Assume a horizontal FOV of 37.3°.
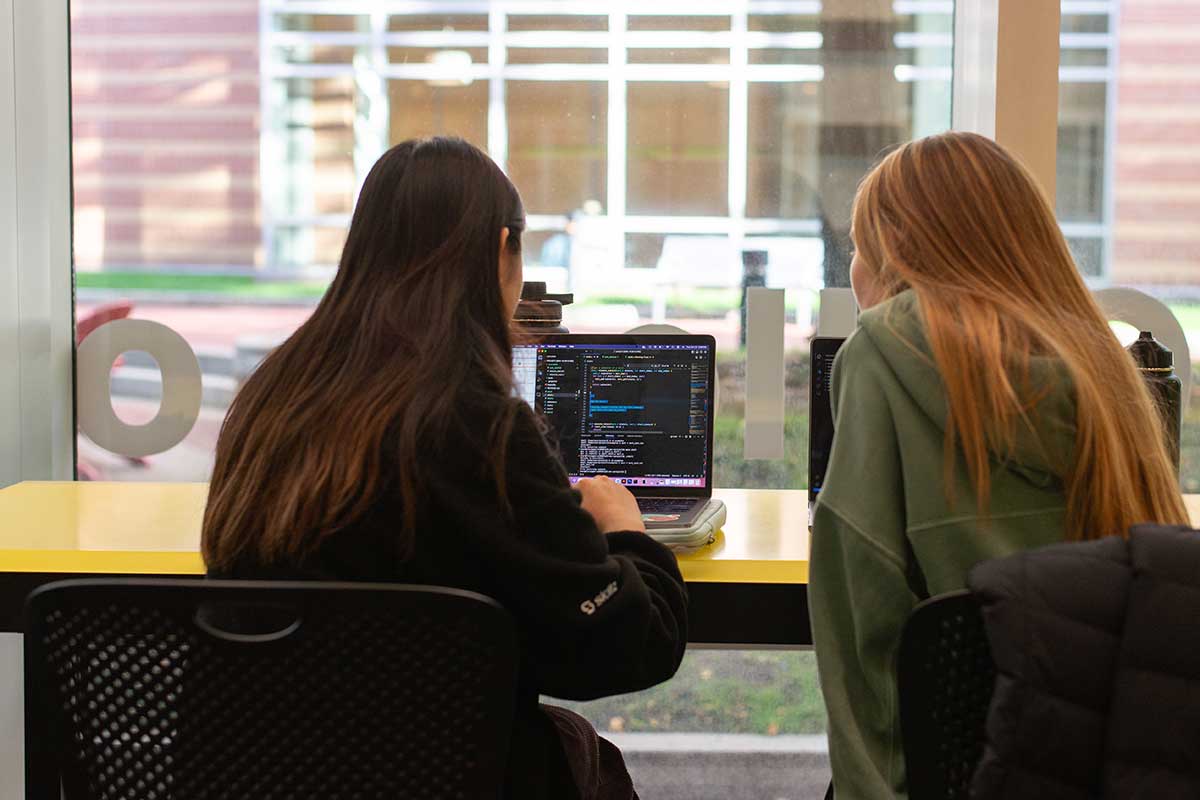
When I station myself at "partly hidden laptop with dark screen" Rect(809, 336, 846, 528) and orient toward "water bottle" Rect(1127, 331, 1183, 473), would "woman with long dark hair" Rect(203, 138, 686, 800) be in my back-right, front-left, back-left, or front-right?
back-right

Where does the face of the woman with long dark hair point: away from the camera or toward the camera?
away from the camera

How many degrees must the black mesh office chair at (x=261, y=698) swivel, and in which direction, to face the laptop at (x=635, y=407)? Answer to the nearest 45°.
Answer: approximately 45° to its right

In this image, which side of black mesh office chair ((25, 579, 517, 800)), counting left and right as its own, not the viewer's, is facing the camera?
back

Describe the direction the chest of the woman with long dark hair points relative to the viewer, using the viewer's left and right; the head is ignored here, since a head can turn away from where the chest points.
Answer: facing away from the viewer and to the right of the viewer
